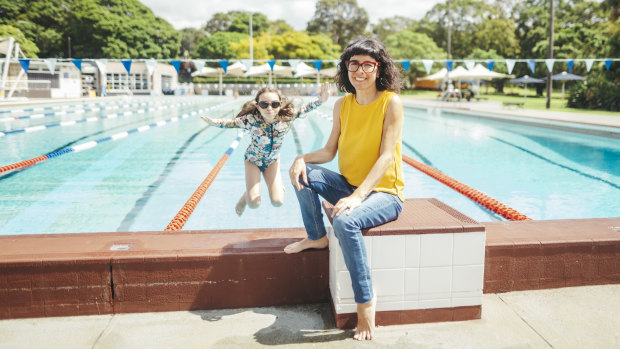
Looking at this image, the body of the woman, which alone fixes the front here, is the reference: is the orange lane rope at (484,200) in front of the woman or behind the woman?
behind

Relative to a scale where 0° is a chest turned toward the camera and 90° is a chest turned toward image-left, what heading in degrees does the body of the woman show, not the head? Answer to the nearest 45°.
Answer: approximately 45°

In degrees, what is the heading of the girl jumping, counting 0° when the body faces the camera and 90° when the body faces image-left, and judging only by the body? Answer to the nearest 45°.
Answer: approximately 0°

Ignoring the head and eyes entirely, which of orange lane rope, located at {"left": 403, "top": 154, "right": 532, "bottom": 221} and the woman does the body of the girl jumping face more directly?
the woman
